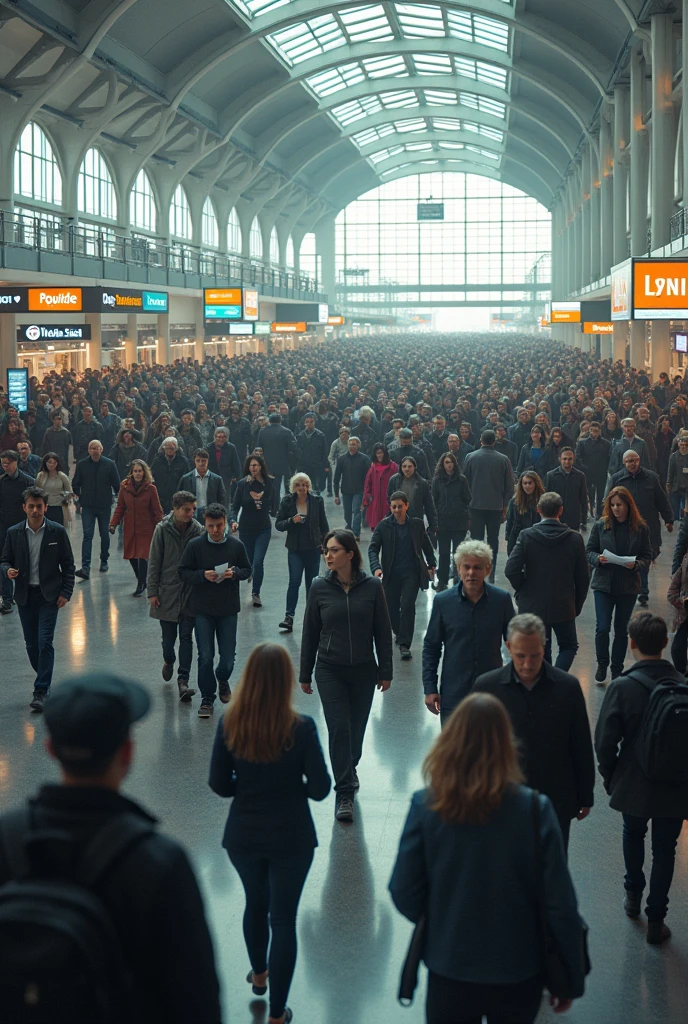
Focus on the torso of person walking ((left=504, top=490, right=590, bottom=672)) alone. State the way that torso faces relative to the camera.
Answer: away from the camera

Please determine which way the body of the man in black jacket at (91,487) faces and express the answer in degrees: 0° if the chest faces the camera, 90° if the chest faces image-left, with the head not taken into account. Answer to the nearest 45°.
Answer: approximately 0°

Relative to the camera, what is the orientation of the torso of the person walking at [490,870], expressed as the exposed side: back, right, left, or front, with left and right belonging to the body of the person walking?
back

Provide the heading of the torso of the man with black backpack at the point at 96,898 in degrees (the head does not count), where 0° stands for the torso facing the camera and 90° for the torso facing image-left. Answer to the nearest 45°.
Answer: approximately 225°

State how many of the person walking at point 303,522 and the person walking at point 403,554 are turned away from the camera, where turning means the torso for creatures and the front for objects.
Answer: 0

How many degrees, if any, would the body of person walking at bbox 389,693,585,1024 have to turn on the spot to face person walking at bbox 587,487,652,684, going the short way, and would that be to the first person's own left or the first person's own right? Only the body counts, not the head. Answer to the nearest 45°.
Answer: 0° — they already face them

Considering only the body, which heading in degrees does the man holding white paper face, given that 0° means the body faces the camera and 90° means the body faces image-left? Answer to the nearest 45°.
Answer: approximately 0°

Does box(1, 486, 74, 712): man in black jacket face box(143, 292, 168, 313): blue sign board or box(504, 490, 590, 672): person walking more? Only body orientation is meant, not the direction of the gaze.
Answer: the person walking

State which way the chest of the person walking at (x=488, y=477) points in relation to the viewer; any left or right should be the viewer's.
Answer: facing away from the viewer

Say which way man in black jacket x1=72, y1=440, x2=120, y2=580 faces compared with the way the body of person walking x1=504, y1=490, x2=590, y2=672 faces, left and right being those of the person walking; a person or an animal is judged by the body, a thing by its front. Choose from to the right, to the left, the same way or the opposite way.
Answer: the opposite way

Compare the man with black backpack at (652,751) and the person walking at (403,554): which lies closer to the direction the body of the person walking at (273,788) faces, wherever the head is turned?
the person walking

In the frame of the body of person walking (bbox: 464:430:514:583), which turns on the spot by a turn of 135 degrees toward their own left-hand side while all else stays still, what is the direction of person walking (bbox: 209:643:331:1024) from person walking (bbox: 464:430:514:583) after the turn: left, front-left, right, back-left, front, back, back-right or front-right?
front-left
